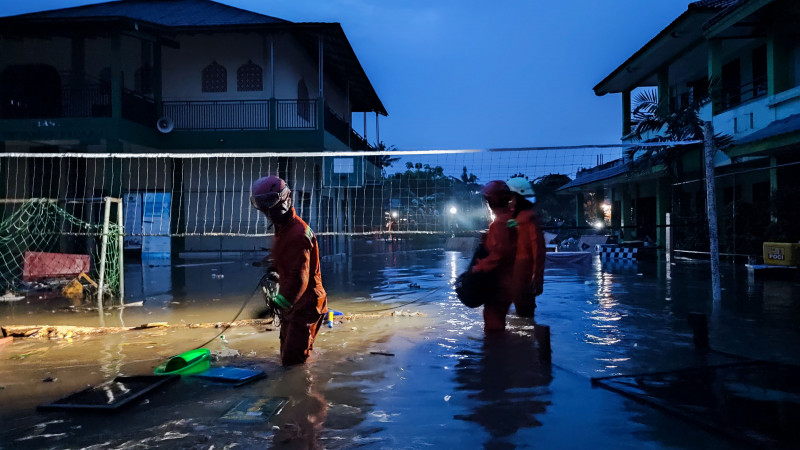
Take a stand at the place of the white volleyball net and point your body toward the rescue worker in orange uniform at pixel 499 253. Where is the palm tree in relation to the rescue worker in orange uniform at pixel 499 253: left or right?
left

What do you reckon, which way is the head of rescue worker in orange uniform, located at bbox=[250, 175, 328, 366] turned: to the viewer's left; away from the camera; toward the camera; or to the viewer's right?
to the viewer's left

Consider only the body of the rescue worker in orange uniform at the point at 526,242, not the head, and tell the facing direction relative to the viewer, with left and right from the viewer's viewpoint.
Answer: facing to the left of the viewer

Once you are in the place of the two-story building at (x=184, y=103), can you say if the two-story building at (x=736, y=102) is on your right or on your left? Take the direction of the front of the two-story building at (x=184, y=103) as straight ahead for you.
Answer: on your left

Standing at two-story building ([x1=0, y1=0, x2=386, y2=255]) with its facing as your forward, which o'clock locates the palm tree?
The palm tree is roughly at 10 o'clock from the two-story building.
